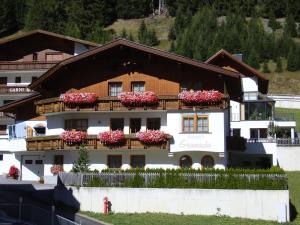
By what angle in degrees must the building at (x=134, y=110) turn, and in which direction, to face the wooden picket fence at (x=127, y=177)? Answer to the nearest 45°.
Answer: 0° — it already faces it

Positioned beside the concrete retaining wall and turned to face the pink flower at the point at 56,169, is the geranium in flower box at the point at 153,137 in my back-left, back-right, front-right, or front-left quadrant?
front-right

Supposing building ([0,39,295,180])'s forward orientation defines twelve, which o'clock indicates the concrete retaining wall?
The concrete retaining wall is roughly at 11 o'clock from the building.

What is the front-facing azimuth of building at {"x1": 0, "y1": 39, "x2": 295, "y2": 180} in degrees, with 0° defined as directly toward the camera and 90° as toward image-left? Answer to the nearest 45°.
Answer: approximately 0°

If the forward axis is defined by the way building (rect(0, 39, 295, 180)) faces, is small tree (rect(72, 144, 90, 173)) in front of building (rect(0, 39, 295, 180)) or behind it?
in front

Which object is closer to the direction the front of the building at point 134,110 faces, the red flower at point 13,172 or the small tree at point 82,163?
the small tree
